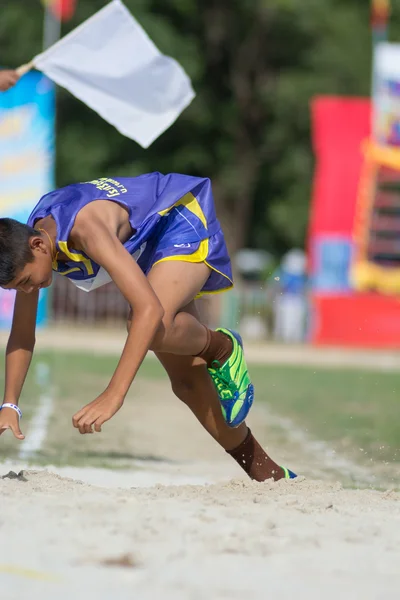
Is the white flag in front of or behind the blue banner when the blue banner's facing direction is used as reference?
in front

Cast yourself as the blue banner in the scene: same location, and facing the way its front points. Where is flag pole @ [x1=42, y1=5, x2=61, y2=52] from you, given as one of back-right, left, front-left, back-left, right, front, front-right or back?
back

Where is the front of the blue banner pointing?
toward the camera

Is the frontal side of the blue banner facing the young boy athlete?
yes

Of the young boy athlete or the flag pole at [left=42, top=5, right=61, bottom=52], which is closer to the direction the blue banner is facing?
the young boy athlete
